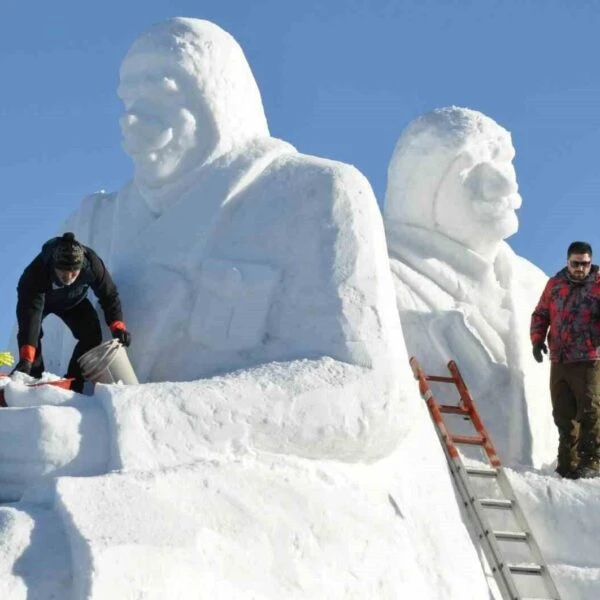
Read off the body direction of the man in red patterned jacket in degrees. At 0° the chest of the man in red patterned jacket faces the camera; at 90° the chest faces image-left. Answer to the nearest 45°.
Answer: approximately 0°

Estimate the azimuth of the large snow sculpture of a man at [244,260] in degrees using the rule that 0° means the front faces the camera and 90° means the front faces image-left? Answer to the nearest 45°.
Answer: approximately 45°

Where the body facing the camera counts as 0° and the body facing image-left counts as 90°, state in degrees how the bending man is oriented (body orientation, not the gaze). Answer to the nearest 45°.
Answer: approximately 0°

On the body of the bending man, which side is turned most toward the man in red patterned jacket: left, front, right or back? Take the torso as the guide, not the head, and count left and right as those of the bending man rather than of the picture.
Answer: left

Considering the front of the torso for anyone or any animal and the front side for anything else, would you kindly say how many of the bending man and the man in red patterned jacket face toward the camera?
2
